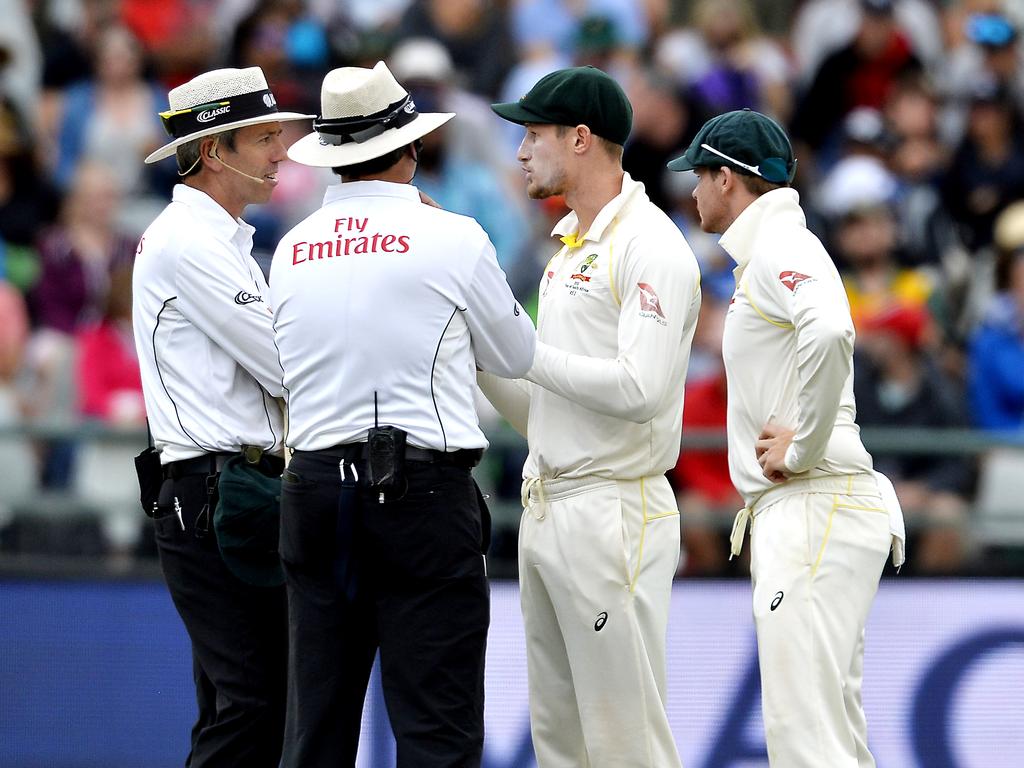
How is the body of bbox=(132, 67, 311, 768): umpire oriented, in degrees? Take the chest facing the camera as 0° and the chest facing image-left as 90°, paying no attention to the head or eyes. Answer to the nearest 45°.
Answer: approximately 270°

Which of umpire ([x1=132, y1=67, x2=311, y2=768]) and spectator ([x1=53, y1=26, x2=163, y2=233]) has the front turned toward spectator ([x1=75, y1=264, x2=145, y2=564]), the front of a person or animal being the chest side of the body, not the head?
spectator ([x1=53, y1=26, x2=163, y2=233])

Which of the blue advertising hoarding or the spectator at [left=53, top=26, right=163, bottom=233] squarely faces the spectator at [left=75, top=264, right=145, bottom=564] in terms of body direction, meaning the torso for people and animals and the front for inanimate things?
the spectator at [left=53, top=26, right=163, bottom=233]

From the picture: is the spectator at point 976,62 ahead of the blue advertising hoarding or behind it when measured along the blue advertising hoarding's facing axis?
behind

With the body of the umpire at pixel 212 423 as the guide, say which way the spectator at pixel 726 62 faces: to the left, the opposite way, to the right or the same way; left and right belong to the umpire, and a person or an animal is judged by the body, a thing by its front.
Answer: to the right

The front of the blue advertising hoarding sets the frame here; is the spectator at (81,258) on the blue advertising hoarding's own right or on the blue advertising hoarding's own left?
on the blue advertising hoarding's own right

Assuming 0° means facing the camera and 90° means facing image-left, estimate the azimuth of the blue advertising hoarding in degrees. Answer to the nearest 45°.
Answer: approximately 0°

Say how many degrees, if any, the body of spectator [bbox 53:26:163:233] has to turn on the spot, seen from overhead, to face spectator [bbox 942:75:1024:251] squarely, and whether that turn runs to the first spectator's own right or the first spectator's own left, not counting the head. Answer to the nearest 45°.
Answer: approximately 90° to the first spectator's own left

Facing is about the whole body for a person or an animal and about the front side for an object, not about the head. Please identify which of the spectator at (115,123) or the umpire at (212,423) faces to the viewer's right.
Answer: the umpire

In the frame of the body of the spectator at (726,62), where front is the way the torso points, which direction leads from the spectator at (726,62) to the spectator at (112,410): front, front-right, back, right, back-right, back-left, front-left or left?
front-right

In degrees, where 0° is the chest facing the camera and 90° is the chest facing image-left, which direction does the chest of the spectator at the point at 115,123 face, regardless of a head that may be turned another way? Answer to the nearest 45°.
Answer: approximately 0°

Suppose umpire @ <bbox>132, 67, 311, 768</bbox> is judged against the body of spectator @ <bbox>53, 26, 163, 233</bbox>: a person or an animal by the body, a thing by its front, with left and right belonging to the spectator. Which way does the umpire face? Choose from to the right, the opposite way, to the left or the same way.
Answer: to the left
